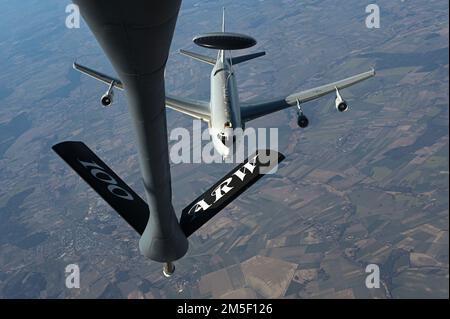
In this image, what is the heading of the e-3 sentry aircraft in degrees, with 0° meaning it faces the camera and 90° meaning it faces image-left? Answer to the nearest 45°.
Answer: approximately 0°
